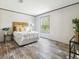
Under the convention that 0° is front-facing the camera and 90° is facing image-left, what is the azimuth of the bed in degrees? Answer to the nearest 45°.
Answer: approximately 315°
